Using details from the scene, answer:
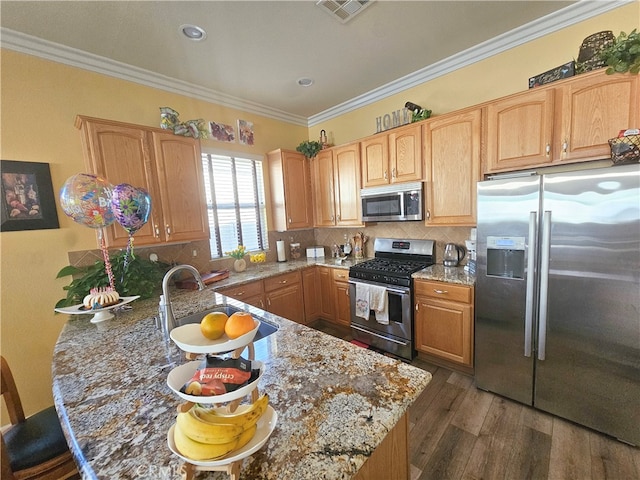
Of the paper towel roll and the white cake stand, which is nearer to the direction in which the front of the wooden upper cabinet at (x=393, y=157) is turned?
the white cake stand

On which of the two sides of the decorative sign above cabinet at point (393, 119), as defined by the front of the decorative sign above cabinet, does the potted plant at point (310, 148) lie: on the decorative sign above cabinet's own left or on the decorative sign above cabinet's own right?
on the decorative sign above cabinet's own right

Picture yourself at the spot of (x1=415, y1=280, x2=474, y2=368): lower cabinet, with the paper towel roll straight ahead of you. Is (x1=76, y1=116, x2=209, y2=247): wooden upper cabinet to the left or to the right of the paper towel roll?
left

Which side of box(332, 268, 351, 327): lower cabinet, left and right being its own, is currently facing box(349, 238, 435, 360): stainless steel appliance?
left

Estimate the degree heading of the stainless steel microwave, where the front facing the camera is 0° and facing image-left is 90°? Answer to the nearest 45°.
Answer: approximately 45°
